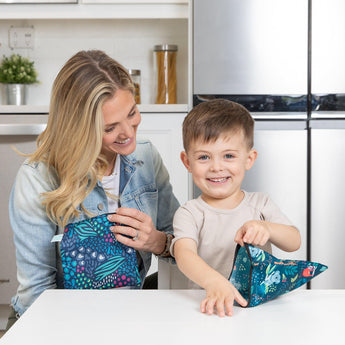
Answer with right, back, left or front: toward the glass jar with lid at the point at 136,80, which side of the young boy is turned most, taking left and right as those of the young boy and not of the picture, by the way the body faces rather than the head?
back

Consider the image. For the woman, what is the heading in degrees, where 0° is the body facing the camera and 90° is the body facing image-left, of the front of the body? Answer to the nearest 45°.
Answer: approximately 315°

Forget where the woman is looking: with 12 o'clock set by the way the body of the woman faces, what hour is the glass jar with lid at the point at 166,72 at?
The glass jar with lid is roughly at 8 o'clock from the woman.

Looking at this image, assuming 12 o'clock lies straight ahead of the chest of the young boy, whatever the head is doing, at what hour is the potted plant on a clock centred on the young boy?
The potted plant is roughly at 5 o'clock from the young boy.
